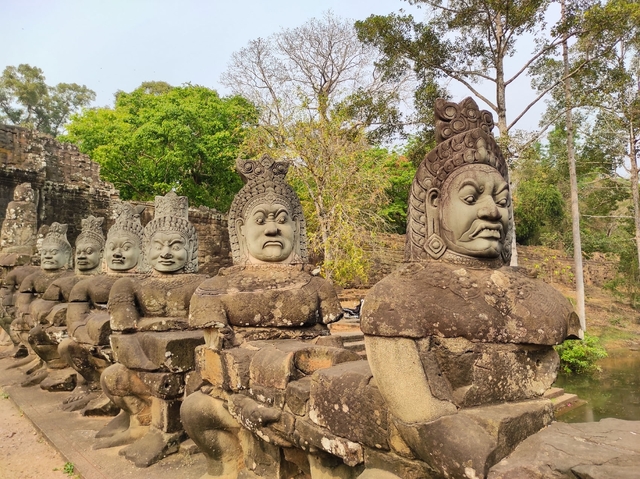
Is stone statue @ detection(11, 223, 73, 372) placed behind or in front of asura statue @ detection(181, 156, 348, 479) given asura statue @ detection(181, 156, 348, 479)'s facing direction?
behind

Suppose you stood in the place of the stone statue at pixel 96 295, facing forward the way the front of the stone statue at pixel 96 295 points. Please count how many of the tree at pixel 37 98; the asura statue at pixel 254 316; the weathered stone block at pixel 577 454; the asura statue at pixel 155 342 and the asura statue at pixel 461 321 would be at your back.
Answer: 1

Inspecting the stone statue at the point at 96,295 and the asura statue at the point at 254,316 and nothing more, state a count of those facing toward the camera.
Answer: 2

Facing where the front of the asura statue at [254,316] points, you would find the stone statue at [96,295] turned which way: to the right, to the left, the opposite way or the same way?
the same way

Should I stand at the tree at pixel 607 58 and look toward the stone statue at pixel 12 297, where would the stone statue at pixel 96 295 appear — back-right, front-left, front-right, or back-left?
front-left

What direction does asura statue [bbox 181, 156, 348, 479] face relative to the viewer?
toward the camera

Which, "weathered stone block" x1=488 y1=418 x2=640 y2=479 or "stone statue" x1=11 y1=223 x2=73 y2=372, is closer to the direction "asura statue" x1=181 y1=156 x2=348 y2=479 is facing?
the weathered stone block

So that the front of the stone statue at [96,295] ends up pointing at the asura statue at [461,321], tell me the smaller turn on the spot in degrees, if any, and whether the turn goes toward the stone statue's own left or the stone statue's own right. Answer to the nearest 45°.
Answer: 0° — it already faces it

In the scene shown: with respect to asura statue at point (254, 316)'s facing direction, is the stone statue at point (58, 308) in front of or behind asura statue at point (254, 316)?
behind

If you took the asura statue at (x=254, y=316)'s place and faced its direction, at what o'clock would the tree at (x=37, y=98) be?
The tree is roughly at 5 o'clock from the asura statue.

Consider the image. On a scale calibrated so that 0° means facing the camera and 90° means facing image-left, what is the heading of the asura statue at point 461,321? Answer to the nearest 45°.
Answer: approximately 315°
